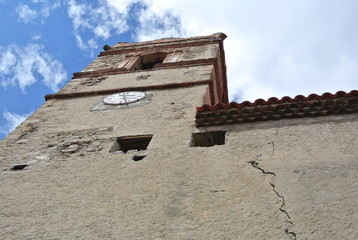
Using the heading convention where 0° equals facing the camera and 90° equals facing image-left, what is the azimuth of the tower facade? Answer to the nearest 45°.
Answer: approximately 0°
